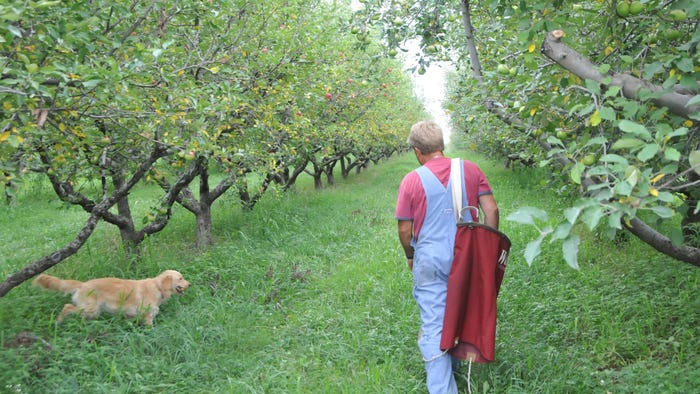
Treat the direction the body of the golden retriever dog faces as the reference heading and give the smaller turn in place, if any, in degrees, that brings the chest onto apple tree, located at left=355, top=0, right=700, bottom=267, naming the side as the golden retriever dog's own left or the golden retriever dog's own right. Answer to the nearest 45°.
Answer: approximately 45° to the golden retriever dog's own right

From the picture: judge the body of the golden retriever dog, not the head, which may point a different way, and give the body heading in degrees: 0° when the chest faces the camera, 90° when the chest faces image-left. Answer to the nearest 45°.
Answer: approximately 270°
